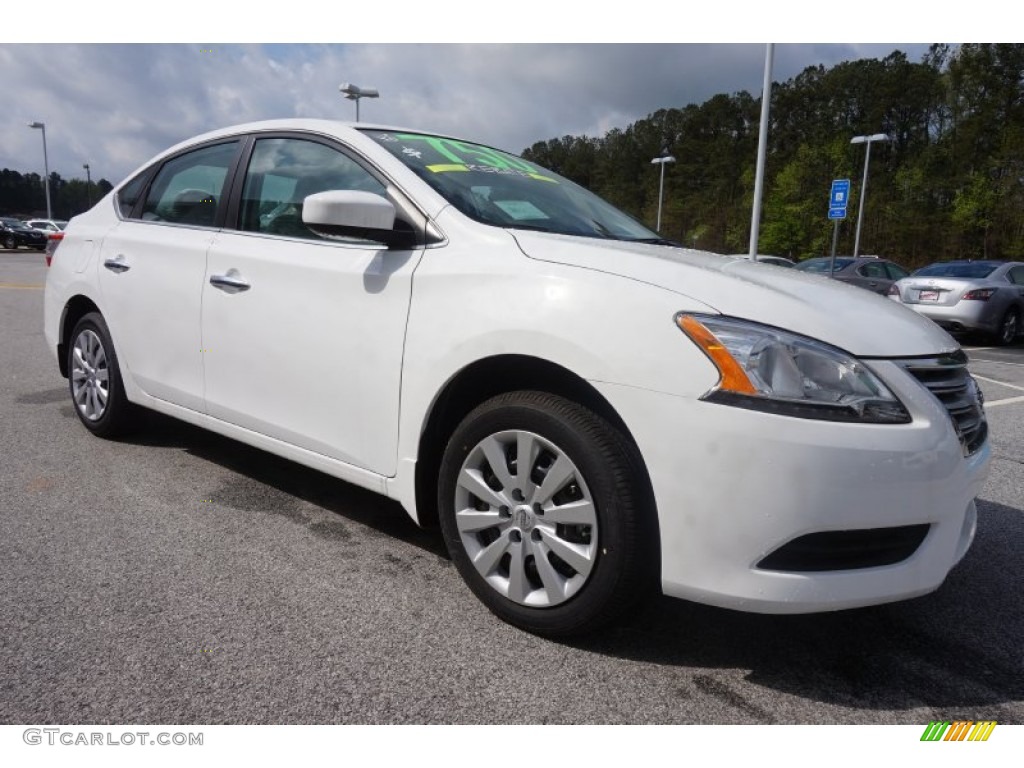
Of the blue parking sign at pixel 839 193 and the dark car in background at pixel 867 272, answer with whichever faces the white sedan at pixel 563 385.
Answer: the blue parking sign

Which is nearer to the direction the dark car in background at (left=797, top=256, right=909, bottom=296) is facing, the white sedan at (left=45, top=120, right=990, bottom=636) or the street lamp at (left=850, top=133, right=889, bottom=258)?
the street lamp

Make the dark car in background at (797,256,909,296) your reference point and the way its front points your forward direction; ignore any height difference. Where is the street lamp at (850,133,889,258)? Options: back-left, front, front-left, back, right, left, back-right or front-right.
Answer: front-left

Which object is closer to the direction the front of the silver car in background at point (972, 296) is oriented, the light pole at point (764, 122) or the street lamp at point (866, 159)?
the street lamp

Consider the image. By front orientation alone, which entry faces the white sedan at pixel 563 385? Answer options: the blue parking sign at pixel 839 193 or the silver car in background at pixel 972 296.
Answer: the blue parking sign

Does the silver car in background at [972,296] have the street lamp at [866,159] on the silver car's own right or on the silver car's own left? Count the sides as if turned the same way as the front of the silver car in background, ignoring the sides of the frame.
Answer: on the silver car's own left

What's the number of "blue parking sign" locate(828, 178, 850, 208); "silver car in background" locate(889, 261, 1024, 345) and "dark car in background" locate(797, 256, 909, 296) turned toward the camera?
1

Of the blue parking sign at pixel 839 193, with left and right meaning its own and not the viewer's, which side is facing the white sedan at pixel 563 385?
front

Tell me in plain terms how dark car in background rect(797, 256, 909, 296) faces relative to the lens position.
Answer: facing away from the viewer and to the right of the viewer

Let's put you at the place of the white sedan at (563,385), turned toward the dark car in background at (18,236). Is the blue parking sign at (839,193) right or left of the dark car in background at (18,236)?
right

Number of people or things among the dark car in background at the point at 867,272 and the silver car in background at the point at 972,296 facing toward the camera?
0

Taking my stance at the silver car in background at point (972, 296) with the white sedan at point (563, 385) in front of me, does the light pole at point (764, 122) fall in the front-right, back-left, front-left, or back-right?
back-right

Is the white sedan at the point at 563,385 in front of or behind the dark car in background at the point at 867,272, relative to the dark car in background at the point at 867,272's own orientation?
behind
